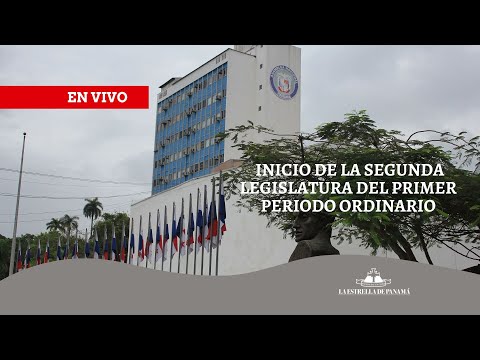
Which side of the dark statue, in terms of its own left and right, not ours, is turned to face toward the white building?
right

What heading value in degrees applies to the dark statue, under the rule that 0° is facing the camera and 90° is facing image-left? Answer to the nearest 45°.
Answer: approximately 90°

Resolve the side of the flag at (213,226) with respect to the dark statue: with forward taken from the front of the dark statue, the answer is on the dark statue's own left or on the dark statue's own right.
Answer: on the dark statue's own right
